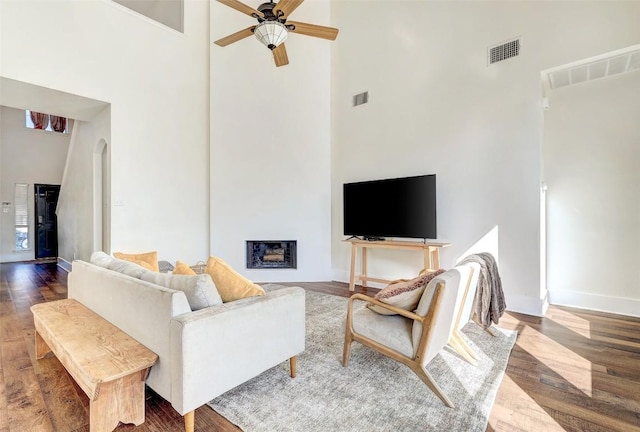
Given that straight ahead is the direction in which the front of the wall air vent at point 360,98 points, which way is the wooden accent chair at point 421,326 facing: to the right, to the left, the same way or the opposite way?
to the right

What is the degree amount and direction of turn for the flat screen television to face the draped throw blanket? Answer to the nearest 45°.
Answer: approximately 90° to its left

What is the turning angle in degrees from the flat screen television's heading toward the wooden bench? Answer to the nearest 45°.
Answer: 0° — it already faces it

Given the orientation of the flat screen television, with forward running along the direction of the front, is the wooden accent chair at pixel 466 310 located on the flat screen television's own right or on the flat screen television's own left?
on the flat screen television's own left

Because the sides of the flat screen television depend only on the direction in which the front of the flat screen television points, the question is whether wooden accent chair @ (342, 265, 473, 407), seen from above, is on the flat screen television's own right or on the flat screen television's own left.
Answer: on the flat screen television's own left

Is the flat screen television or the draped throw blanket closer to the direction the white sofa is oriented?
the flat screen television

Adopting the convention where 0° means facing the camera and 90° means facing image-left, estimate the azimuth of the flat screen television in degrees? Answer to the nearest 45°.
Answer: approximately 45°

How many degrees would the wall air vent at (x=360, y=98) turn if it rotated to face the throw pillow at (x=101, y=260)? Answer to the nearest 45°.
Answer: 0° — it already faces it
